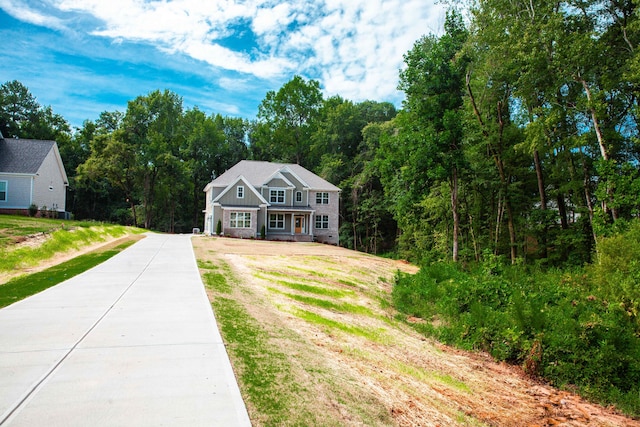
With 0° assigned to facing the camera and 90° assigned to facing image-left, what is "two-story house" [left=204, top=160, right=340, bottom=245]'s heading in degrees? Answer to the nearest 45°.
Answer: approximately 0°

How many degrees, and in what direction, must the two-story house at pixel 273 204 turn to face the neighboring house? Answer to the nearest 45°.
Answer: approximately 90° to its right

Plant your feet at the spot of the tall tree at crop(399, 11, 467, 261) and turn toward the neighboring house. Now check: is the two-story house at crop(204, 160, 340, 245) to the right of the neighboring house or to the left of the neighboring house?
right

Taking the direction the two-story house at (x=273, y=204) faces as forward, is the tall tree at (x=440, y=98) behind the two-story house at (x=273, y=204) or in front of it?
in front

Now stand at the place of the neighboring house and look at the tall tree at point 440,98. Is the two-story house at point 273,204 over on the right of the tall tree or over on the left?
left
